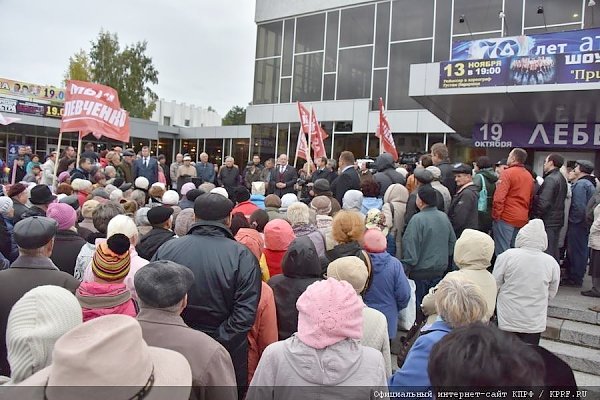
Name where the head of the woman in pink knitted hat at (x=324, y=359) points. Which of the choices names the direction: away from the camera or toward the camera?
away from the camera

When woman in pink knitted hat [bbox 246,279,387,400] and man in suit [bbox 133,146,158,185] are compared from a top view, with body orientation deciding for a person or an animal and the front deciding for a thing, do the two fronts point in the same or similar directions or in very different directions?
very different directions

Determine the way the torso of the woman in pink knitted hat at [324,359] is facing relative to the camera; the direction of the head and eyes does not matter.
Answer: away from the camera

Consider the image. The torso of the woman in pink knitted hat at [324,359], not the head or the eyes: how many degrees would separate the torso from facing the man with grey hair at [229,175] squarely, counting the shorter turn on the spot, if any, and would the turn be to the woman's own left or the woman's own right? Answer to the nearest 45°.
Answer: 0° — they already face them

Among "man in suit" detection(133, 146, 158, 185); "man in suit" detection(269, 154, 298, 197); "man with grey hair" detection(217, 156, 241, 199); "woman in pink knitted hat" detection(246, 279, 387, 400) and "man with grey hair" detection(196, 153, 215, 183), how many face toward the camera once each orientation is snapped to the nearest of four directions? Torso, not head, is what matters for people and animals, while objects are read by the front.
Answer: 4

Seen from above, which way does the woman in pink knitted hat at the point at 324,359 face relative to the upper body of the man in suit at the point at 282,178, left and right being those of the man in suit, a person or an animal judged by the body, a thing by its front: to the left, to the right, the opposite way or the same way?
the opposite way
